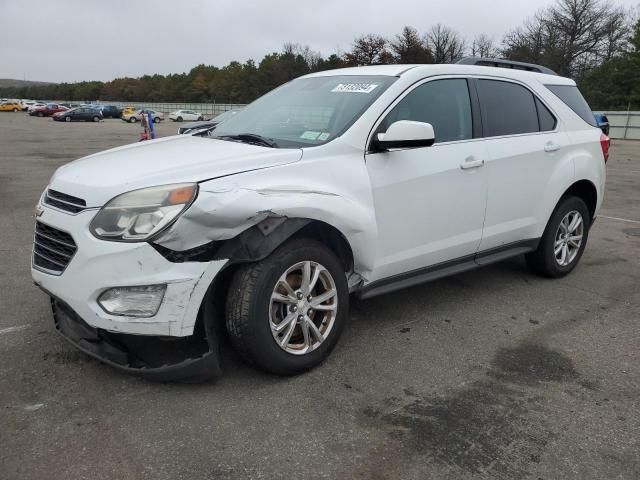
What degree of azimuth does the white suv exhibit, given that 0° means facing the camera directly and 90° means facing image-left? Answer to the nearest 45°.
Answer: approximately 45°
